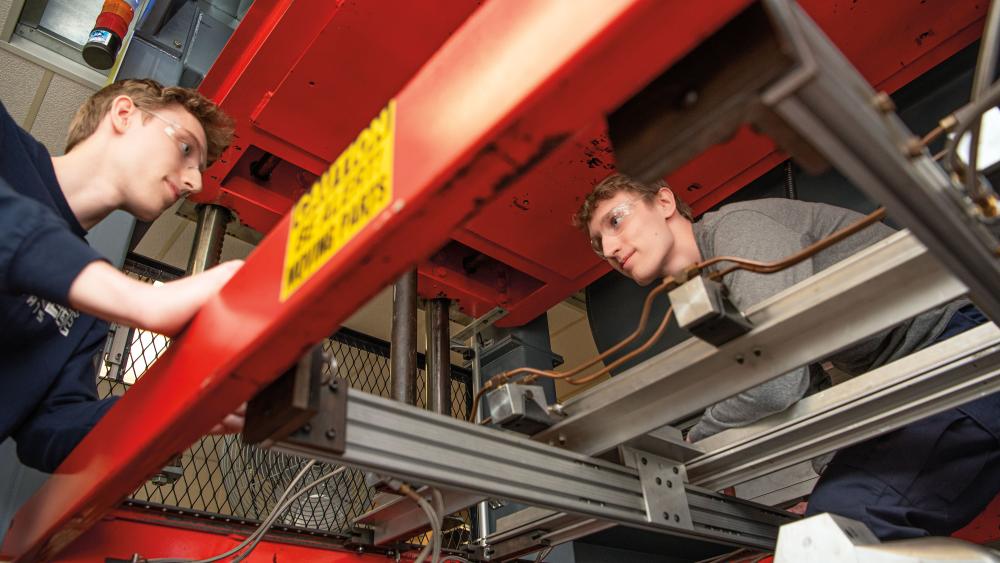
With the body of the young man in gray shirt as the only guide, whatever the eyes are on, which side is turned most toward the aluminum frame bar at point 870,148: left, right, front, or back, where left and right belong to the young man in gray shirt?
left

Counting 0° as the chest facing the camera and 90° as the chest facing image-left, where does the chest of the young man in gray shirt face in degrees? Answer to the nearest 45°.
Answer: approximately 90°

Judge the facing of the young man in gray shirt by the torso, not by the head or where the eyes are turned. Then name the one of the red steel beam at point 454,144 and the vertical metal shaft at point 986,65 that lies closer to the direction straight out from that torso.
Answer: the red steel beam

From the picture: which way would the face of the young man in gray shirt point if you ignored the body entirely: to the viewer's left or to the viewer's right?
to the viewer's left

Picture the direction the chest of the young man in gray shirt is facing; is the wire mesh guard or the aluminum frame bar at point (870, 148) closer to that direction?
the wire mesh guard
